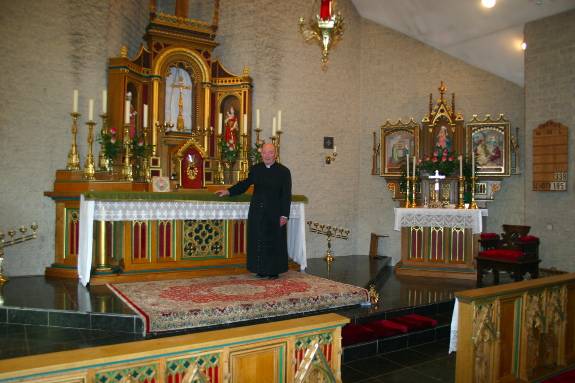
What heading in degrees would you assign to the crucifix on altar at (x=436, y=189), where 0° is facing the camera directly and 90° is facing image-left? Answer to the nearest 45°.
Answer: approximately 0°

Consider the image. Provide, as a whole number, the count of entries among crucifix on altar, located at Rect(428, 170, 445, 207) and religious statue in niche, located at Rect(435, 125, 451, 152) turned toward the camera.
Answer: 2

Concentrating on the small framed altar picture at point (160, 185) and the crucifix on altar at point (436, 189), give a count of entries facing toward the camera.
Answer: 2

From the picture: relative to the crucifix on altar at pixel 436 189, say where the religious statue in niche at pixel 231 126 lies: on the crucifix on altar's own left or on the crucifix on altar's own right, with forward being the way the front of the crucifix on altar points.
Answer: on the crucifix on altar's own right

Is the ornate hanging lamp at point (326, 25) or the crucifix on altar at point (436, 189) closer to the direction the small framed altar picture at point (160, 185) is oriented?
the ornate hanging lamp

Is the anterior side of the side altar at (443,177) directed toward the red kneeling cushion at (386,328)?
yes

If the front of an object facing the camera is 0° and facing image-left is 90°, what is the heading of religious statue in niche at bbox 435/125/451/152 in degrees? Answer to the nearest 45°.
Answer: approximately 0°
